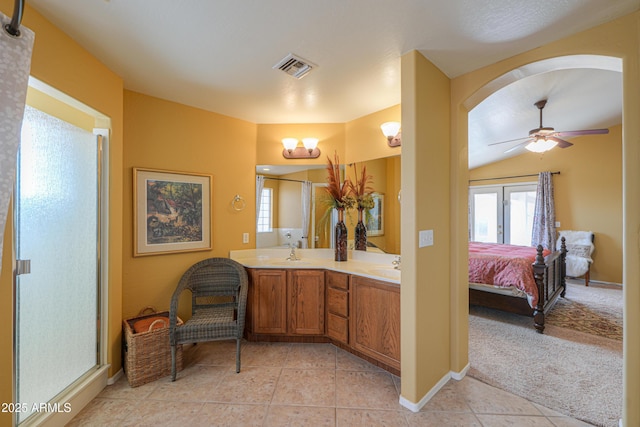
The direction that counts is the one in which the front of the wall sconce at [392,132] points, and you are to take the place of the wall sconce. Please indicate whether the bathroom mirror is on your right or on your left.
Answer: on your right

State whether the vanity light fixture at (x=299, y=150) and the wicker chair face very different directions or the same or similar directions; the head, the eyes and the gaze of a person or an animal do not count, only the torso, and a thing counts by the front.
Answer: same or similar directions

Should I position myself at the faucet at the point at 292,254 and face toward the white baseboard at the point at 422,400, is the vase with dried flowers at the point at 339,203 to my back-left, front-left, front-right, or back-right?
front-left

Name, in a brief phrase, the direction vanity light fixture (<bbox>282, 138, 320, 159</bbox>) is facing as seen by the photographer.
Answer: facing the viewer

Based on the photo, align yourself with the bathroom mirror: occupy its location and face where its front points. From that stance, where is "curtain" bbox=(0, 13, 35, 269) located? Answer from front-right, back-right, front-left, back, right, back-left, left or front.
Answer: front

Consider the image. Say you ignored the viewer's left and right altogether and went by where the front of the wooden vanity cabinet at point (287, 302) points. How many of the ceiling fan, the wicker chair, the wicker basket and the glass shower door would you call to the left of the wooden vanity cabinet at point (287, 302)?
1

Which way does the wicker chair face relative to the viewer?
toward the camera

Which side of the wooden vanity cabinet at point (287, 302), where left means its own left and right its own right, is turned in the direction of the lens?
front

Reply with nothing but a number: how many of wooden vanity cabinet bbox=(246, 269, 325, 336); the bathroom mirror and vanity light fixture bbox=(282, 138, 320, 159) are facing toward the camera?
3

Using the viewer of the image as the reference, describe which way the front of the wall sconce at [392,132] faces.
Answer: facing the viewer and to the left of the viewer

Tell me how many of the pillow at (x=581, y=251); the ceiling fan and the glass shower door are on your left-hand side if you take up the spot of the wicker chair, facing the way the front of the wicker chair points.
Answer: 2

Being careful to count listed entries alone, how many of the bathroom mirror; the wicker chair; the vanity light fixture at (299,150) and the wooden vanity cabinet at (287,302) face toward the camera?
4

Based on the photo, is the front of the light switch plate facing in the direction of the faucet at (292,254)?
no

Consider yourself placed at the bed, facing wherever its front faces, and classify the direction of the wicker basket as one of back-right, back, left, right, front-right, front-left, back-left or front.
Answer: right
